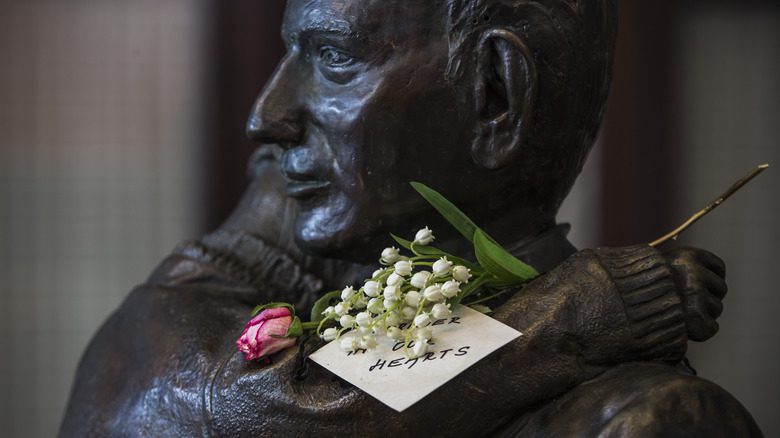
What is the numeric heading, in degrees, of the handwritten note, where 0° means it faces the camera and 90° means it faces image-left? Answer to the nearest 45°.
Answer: approximately 0°

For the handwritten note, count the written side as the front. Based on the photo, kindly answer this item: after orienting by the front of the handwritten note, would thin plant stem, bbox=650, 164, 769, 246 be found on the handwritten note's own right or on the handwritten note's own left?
on the handwritten note's own left

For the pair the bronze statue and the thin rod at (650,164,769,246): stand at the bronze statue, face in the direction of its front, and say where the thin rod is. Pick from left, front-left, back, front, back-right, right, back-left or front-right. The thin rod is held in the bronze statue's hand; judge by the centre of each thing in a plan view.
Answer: back

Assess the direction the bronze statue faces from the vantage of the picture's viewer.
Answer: facing to the left of the viewer
